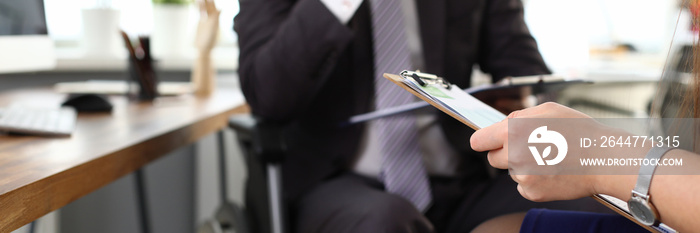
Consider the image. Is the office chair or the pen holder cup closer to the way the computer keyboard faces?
the office chair

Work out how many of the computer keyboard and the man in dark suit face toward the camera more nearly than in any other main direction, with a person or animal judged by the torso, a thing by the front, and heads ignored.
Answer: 2

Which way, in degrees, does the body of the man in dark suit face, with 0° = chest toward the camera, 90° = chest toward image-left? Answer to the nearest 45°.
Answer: approximately 0°

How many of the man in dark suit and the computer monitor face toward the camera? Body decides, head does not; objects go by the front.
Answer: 2

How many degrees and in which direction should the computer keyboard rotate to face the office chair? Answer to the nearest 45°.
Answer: approximately 45° to its left

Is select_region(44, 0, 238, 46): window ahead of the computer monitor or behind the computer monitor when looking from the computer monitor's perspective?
behind

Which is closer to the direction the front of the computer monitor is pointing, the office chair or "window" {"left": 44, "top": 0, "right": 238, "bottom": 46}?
the office chair

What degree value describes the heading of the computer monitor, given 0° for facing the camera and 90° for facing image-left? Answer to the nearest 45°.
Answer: approximately 0°
